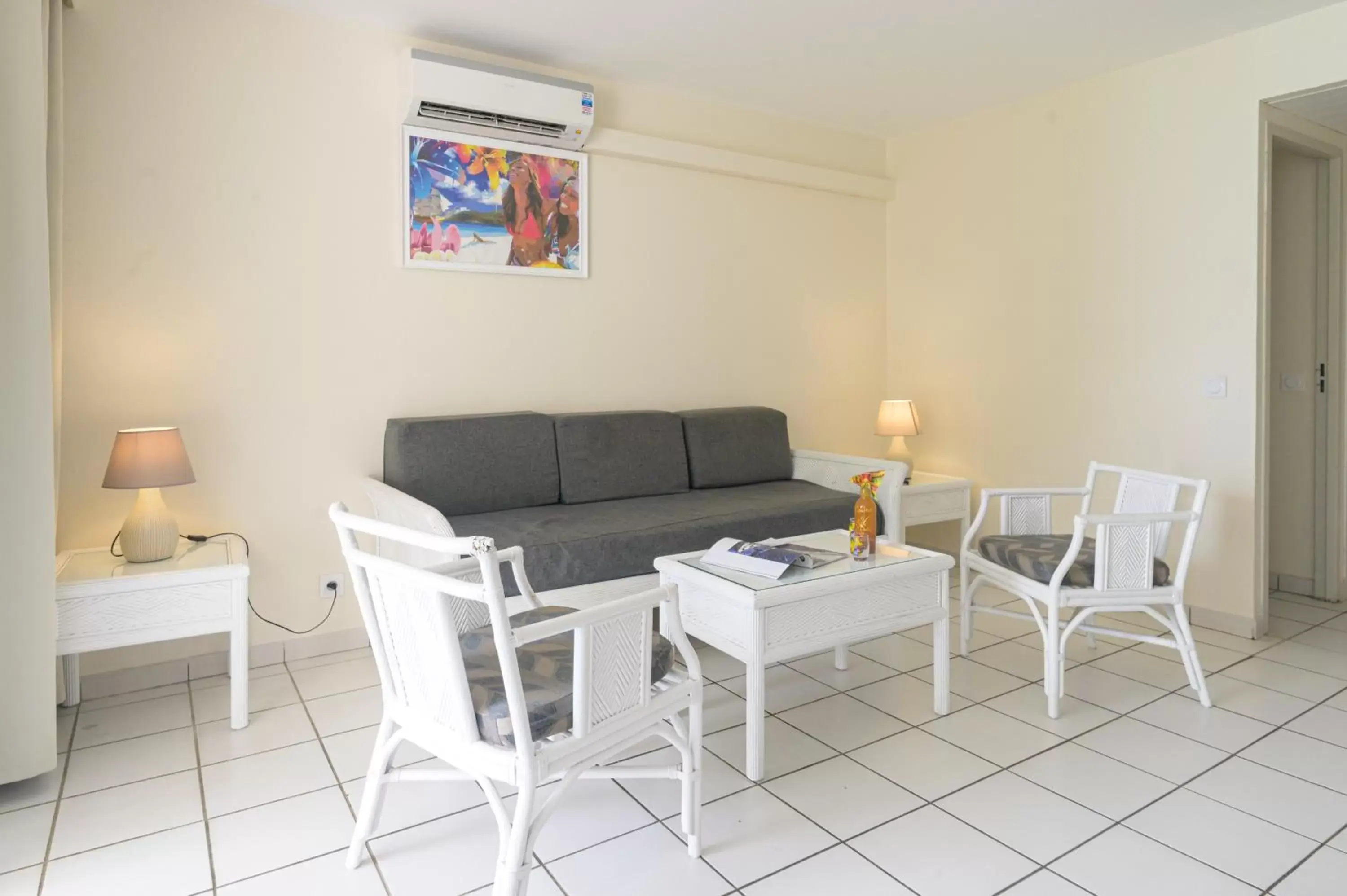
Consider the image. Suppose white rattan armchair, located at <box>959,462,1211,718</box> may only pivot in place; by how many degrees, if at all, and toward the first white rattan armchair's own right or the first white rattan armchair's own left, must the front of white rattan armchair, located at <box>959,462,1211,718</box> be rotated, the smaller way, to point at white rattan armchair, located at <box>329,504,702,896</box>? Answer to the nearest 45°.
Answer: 0° — it already faces it

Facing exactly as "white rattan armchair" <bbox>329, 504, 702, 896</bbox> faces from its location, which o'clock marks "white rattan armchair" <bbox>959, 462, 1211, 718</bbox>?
"white rattan armchair" <bbox>959, 462, 1211, 718</bbox> is roughly at 1 o'clock from "white rattan armchair" <bbox>329, 504, 702, 896</bbox>.

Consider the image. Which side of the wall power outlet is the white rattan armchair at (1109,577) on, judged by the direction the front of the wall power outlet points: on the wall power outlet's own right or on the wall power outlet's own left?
on the wall power outlet's own left

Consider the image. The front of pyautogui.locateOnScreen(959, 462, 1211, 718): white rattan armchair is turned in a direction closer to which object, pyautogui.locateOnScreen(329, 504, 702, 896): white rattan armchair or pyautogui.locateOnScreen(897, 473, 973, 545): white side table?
the white rattan armchair

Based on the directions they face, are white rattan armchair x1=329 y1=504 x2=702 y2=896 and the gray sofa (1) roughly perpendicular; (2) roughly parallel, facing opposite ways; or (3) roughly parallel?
roughly perpendicular

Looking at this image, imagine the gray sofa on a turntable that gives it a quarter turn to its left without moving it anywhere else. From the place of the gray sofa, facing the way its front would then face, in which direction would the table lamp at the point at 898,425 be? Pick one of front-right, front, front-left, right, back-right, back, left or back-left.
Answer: front

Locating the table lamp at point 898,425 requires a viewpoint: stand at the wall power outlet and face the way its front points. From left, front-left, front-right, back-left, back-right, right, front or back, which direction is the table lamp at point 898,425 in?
left

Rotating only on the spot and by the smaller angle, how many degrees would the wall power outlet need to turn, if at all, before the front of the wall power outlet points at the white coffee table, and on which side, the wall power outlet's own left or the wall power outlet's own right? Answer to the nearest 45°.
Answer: approximately 45° to the wall power outlet's own left

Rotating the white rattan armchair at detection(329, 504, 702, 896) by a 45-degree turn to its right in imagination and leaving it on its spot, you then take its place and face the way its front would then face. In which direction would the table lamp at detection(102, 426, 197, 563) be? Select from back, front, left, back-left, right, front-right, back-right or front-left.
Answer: back-left

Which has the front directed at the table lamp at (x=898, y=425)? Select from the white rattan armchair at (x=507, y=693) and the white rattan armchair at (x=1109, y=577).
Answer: the white rattan armchair at (x=507, y=693)

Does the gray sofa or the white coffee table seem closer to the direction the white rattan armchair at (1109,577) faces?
the white coffee table

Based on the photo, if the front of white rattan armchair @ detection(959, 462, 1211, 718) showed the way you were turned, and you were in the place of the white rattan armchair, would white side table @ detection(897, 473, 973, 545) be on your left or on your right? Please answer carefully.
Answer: on your right

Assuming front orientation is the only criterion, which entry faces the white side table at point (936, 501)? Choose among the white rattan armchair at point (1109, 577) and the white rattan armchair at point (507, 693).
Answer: the white rattan armchair at point (507, 693)

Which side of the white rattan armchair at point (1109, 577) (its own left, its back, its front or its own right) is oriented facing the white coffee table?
front
